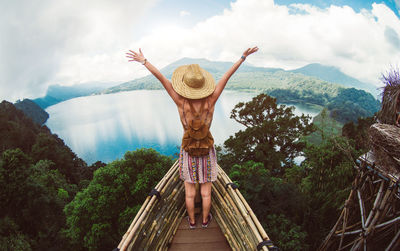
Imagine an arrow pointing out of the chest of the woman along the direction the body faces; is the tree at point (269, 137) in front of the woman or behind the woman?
in front

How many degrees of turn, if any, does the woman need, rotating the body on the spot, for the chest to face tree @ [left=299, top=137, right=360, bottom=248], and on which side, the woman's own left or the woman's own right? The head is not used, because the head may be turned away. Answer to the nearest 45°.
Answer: approximately 45° to the woman's own right

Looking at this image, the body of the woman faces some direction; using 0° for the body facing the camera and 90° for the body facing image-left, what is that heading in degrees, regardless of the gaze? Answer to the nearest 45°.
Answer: approximately 180°

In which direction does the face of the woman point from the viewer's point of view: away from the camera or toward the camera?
away from the camera
